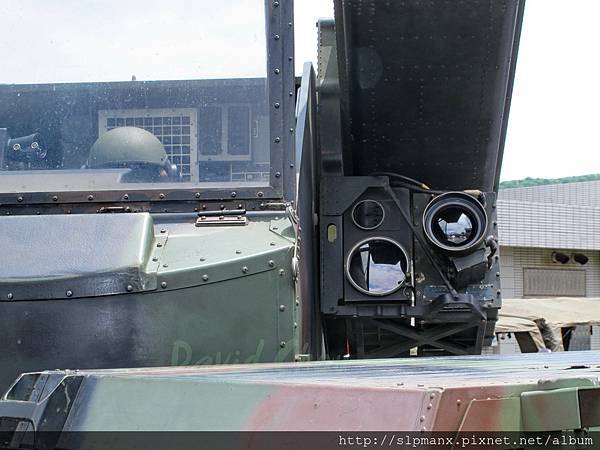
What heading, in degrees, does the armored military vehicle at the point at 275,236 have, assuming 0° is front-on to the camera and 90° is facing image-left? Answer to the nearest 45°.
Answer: approximately 0°
